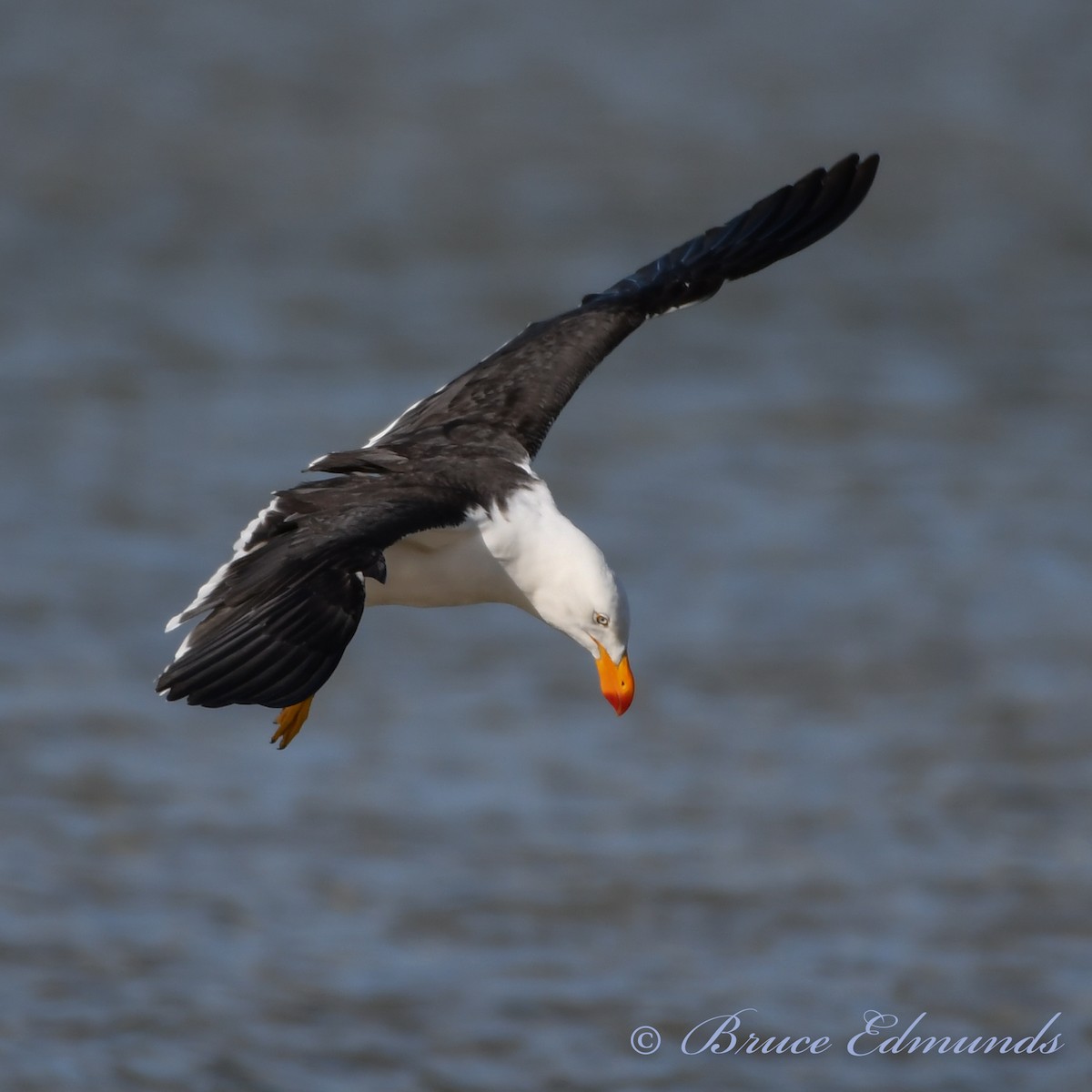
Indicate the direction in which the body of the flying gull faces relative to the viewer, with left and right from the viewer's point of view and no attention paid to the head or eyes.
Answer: facing the viewer and to the right of the viewer
